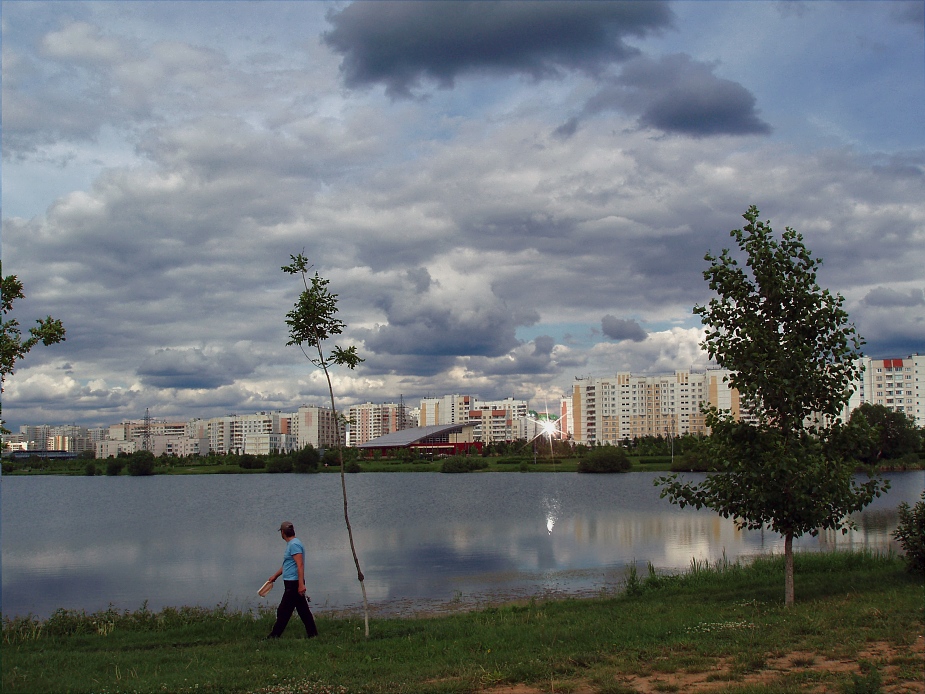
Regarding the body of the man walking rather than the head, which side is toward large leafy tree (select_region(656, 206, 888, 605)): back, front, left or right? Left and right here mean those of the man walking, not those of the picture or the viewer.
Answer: back

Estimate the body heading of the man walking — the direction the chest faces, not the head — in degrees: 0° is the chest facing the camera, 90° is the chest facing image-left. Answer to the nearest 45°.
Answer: approximately 90°
